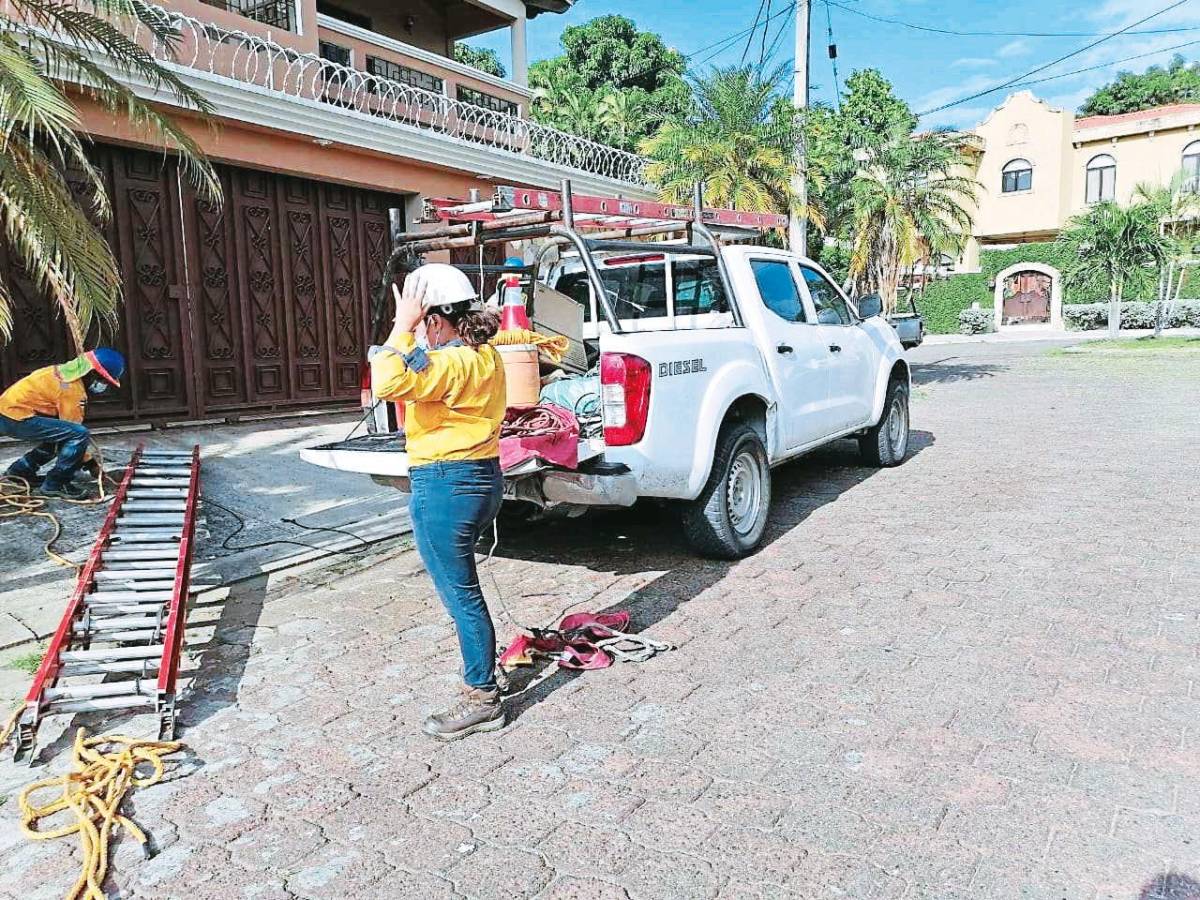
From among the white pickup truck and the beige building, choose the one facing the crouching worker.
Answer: the beige building

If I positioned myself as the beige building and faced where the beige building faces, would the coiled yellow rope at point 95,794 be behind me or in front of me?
in front

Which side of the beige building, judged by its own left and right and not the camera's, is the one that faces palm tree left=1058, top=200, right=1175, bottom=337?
front

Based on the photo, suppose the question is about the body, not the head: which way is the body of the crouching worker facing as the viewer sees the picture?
to the viewer's right

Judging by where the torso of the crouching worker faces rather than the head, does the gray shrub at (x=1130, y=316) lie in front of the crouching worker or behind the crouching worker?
in front

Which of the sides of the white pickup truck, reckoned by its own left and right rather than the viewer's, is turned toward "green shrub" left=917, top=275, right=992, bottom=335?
front

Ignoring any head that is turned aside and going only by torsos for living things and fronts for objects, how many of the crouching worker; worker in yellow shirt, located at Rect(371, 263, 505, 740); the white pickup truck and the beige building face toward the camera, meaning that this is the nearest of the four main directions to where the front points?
1

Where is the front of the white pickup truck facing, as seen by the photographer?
facing away from the viewer and to the right of the viewer

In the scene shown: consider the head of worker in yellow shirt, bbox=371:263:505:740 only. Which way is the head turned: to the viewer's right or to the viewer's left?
to the viewer's left

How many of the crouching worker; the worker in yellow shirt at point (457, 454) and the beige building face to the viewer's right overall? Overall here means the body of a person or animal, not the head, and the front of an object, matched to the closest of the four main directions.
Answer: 1

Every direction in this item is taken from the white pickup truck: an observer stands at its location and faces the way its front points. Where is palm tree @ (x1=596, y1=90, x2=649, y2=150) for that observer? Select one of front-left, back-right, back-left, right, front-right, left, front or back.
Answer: front-left

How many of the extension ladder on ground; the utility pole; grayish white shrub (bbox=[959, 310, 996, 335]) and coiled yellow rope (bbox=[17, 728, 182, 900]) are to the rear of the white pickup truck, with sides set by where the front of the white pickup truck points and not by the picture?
2

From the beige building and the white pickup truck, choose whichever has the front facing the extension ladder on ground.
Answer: the beige building

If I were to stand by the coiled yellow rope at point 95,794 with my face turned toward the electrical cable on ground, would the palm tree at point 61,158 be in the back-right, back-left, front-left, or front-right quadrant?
front-left
